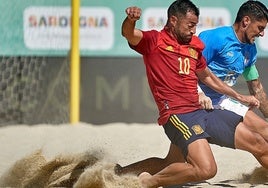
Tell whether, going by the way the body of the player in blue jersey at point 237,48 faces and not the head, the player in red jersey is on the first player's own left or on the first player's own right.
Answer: on the first player's own right

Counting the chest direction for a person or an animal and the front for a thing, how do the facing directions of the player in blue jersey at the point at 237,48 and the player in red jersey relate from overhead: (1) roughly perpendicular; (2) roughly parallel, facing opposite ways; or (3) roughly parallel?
roughly parallel

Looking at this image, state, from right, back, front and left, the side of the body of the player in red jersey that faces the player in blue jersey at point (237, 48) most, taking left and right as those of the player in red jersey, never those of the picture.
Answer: left

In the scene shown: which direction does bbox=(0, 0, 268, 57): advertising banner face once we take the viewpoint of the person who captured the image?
facing the viewer

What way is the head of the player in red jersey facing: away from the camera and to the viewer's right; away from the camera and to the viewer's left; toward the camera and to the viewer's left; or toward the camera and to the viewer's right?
toward the camera and to the viewer's right

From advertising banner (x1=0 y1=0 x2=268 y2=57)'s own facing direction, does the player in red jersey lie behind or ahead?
ahead

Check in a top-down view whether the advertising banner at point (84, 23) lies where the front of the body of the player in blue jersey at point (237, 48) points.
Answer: no

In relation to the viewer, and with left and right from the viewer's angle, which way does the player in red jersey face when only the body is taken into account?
facing the viewer and to the right of the viewer

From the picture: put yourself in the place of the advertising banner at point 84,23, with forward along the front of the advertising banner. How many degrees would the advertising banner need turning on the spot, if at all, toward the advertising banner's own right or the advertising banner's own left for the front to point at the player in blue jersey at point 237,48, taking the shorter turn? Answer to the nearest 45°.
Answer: approximately 45° to the advertising banner's own left

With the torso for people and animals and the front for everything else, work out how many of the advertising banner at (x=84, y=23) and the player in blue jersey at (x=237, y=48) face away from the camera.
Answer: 0
